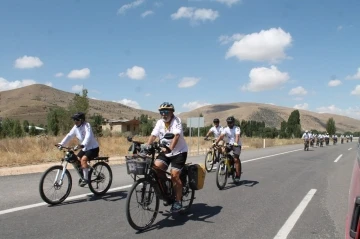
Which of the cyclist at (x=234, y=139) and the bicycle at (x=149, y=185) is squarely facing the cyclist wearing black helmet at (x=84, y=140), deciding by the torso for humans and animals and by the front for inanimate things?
the cyclist

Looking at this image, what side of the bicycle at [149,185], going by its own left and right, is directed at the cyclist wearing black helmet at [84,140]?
right

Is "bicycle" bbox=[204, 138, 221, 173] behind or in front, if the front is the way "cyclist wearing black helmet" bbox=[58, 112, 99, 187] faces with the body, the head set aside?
behind

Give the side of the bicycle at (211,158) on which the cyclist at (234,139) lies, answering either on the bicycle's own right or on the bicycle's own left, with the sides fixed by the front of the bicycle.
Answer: on the bicycle's own left

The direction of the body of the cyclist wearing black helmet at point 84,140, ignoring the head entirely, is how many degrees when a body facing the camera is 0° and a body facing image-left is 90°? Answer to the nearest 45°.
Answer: approximately 45°

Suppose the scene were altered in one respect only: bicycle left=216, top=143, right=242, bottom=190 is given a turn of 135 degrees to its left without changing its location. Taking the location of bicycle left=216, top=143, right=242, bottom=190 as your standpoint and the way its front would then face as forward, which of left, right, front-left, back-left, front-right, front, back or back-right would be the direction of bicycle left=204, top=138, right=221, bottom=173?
left

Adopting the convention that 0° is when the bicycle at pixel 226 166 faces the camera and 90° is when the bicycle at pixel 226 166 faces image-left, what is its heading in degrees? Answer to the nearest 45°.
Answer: approximately 45°

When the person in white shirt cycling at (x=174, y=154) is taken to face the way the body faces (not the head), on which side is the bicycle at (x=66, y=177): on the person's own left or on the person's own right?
on the person's own right
